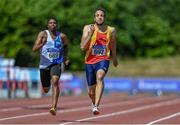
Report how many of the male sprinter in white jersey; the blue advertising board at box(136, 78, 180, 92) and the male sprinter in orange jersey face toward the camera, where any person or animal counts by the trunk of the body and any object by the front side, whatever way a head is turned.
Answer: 3

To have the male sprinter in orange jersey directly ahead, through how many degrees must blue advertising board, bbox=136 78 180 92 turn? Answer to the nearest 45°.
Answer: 0° — it already faces them

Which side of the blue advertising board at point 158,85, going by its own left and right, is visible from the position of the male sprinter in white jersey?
front

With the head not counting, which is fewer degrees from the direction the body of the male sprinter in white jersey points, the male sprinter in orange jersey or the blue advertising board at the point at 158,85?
the male sprinter in orange jersey

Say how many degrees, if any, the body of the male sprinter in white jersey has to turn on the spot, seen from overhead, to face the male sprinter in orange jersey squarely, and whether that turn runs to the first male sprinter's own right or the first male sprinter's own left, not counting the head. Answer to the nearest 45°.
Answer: approximately 45° to the first male sprinter's own left

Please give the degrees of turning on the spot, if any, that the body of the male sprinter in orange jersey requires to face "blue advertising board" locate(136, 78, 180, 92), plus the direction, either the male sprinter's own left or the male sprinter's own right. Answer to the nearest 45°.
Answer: approximately 180°

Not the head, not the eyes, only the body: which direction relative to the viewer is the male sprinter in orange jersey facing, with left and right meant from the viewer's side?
facing the viewer

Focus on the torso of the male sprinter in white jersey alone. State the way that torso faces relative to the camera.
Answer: toward the camera

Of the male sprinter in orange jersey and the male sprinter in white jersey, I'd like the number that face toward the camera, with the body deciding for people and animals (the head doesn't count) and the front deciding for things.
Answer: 2

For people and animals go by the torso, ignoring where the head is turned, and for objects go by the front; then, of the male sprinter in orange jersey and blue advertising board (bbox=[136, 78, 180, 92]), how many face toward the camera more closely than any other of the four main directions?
2
